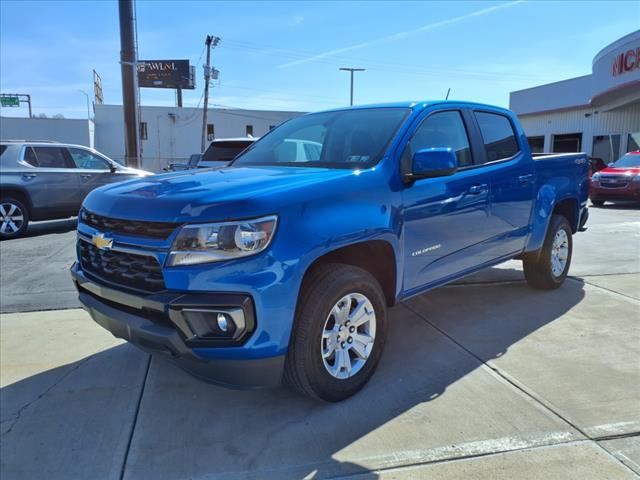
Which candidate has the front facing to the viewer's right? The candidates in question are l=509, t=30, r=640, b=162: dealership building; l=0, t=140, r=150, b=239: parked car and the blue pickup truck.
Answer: the parked car

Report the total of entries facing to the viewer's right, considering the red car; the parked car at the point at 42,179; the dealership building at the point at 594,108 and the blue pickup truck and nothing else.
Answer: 1

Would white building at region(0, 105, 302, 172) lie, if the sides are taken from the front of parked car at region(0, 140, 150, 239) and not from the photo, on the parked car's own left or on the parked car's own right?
on the parked car's own left

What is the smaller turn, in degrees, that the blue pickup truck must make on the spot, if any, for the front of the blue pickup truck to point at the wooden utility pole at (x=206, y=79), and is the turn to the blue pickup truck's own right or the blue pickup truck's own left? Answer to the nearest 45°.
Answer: approximately 135° to the blue pickup truck's own right

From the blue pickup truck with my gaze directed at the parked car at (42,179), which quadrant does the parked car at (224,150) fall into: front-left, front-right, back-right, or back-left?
front-right

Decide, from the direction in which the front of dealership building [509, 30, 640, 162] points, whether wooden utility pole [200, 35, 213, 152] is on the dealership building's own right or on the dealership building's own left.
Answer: on the dealership building's own right

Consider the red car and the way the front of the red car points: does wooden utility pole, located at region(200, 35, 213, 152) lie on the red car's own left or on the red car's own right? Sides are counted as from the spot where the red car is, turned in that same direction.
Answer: on the red car's own right

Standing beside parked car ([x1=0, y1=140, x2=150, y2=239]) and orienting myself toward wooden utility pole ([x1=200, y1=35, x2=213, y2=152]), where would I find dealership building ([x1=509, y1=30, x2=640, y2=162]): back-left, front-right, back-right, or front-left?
front-right

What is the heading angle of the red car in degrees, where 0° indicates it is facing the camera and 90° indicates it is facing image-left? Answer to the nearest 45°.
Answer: approximately 45°

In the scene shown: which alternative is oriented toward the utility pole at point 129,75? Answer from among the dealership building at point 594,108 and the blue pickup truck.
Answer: the dealership building

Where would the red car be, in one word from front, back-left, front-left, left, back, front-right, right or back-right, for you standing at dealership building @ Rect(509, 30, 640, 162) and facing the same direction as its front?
front-left

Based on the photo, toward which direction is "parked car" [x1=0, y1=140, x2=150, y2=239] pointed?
to the viewer's right

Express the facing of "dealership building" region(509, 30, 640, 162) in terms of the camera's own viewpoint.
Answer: facing the viewer and to the left of the viewer

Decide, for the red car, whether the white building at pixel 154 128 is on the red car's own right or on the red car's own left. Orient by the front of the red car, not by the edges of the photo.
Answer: on the red car's own right

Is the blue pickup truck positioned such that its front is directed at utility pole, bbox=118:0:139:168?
no

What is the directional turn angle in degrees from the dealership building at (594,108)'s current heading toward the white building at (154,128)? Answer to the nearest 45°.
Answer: approximately 45° to its right
